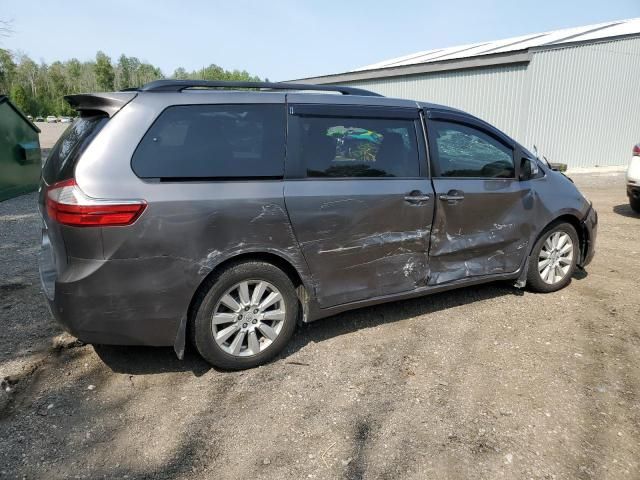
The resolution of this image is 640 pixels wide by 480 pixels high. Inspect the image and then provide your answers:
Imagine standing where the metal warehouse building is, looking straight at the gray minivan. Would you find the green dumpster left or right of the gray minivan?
right

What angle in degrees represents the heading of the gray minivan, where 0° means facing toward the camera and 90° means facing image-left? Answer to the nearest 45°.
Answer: approximately 225°

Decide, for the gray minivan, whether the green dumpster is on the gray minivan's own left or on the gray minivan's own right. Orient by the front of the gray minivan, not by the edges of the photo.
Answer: on the gray minivan's own left

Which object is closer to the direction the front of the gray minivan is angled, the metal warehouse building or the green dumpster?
the metal warehouse building

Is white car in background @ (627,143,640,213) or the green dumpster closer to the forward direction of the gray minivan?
the white car in background

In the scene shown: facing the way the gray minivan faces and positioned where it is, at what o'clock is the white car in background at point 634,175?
The white car in background is roughly at 12 o'clock from the gray minivan.
